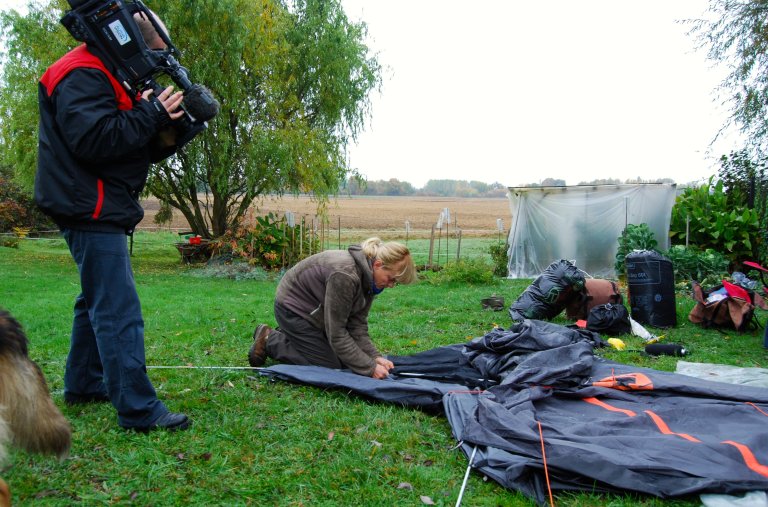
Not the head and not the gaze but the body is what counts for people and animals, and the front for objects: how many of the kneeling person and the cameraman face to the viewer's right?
2

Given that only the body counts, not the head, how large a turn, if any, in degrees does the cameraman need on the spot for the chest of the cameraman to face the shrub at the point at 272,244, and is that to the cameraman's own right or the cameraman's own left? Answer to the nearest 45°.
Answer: approximately 90° to the cameraman's own left

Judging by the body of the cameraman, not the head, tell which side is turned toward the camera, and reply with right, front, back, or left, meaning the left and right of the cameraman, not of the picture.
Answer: right

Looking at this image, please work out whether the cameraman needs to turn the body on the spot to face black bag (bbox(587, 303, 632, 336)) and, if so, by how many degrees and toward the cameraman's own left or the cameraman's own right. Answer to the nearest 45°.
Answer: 0° — they already face it

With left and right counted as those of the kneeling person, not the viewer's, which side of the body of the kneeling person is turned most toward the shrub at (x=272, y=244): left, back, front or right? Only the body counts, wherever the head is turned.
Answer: left

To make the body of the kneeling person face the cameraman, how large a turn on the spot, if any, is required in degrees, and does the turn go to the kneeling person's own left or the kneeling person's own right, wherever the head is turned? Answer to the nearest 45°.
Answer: approximately 135° to the kneeling person's own right

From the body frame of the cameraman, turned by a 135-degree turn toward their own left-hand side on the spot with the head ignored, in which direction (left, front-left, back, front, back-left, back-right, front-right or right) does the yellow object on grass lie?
back-right

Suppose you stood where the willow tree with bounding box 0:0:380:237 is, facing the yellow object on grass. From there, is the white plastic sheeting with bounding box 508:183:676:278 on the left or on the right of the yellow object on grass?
left

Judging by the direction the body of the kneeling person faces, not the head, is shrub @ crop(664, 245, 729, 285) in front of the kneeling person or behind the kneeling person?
in front

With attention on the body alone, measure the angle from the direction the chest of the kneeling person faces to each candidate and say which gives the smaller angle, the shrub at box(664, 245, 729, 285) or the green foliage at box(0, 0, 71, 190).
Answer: the shrub

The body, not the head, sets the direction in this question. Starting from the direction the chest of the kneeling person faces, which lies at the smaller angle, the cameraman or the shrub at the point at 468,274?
the shrub

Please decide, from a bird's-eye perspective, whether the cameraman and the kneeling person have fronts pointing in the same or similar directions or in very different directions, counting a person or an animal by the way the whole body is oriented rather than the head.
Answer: same or similar directions

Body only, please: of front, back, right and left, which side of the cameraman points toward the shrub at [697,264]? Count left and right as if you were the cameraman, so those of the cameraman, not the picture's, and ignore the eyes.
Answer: front

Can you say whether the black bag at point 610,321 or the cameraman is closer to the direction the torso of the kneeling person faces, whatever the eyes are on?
the black bag

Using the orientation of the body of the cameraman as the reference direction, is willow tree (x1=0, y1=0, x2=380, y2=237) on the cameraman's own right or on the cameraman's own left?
on the cameraman's own left

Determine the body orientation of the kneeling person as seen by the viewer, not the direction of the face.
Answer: to the viewer's right
